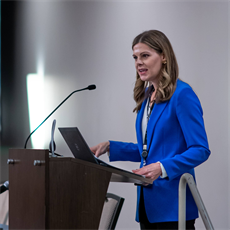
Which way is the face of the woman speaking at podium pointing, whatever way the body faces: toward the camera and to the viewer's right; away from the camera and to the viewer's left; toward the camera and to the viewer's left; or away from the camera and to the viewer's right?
toward the camera and to the viewer's left

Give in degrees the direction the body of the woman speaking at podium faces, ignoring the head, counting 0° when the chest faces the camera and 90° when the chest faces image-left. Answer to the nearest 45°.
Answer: approximately 45°

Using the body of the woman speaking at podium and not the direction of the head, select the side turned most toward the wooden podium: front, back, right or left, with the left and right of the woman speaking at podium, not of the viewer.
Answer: front
